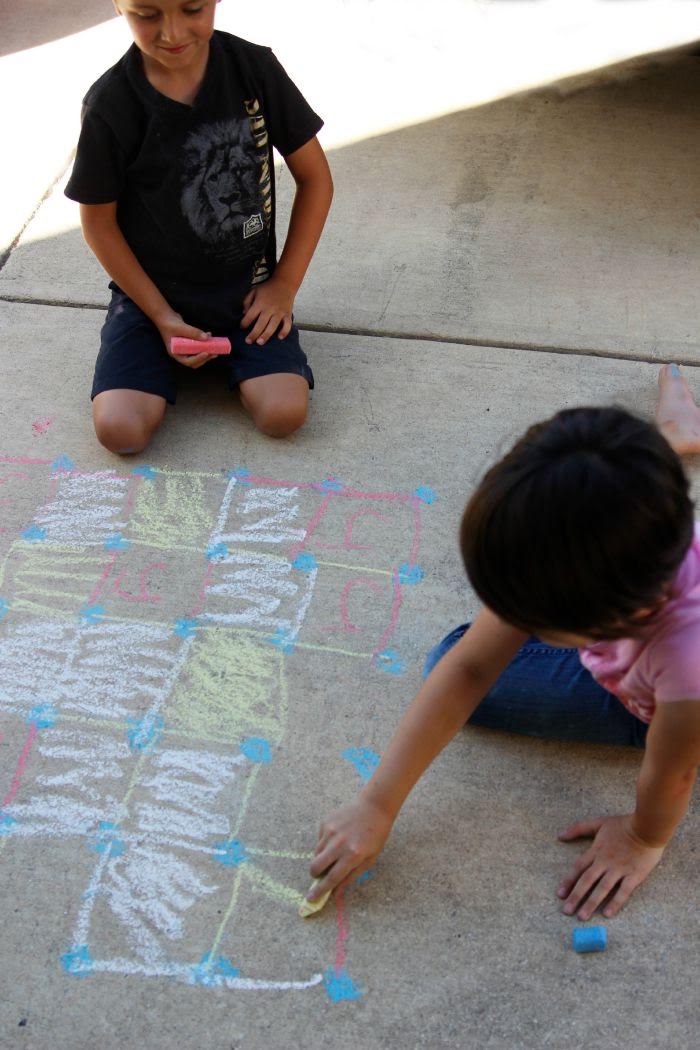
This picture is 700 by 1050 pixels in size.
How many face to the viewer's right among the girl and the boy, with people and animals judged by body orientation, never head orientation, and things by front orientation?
0

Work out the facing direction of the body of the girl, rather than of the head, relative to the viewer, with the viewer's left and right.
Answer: facing the viewer and to the left of the viewer

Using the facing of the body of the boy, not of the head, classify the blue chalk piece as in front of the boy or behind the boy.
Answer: in front

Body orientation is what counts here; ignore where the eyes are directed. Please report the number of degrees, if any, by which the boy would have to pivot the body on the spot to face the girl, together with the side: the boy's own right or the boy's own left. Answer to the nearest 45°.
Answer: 0° — they already face them

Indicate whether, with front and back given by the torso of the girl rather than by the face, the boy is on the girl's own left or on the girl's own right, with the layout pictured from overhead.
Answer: on the girl's own right

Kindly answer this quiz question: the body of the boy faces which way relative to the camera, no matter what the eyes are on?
toward the camera
